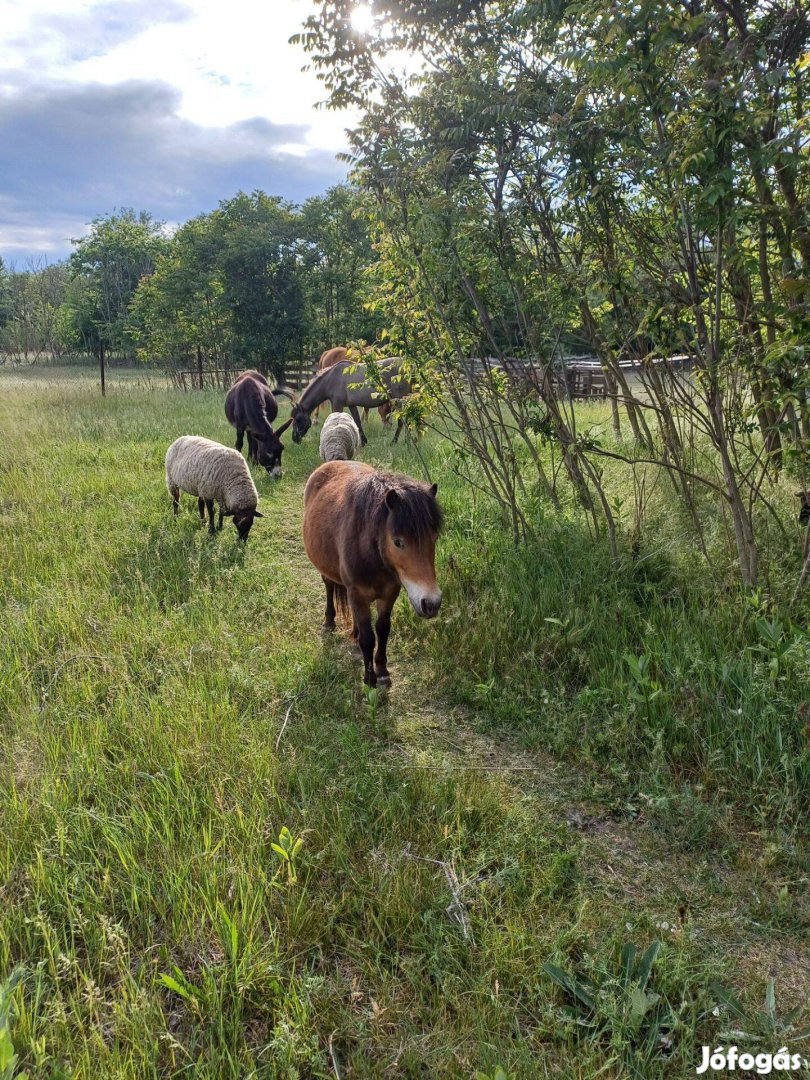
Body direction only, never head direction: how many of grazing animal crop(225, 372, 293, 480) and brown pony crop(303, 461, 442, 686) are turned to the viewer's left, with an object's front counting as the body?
0

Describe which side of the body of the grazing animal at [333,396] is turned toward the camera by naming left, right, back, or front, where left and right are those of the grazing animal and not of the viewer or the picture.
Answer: left

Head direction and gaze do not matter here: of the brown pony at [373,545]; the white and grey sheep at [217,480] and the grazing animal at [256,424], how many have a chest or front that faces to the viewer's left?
0

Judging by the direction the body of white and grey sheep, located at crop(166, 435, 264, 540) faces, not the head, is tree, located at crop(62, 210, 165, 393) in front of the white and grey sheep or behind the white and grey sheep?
behind

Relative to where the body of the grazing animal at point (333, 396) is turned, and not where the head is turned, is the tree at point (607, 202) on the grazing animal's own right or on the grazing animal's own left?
on the grazing animal's own left

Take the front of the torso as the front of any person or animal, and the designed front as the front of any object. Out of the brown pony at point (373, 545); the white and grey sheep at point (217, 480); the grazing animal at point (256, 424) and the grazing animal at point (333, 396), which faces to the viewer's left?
the grazing animal at point (333, 396)

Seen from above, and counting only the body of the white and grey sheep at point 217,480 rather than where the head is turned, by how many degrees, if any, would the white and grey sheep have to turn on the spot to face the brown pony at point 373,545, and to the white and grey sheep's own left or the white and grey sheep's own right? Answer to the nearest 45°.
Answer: approximately 45° to the white and grey sheep's own right

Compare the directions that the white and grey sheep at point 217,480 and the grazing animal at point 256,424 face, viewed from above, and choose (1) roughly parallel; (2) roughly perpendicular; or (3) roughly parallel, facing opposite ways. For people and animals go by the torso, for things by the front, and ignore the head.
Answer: roughly parallel

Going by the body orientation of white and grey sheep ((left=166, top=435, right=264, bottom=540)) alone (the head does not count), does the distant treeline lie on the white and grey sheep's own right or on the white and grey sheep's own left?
on the white and grey sheep's own left

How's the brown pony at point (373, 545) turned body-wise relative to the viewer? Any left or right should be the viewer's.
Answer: facing the viewer and to the right of the viewer

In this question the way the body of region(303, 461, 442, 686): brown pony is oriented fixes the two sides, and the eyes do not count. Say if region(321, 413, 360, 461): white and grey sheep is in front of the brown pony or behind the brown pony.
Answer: behind

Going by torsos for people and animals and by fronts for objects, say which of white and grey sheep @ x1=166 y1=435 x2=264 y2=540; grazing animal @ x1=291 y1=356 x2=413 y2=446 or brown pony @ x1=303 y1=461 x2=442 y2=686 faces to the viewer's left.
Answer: the grazing animal
